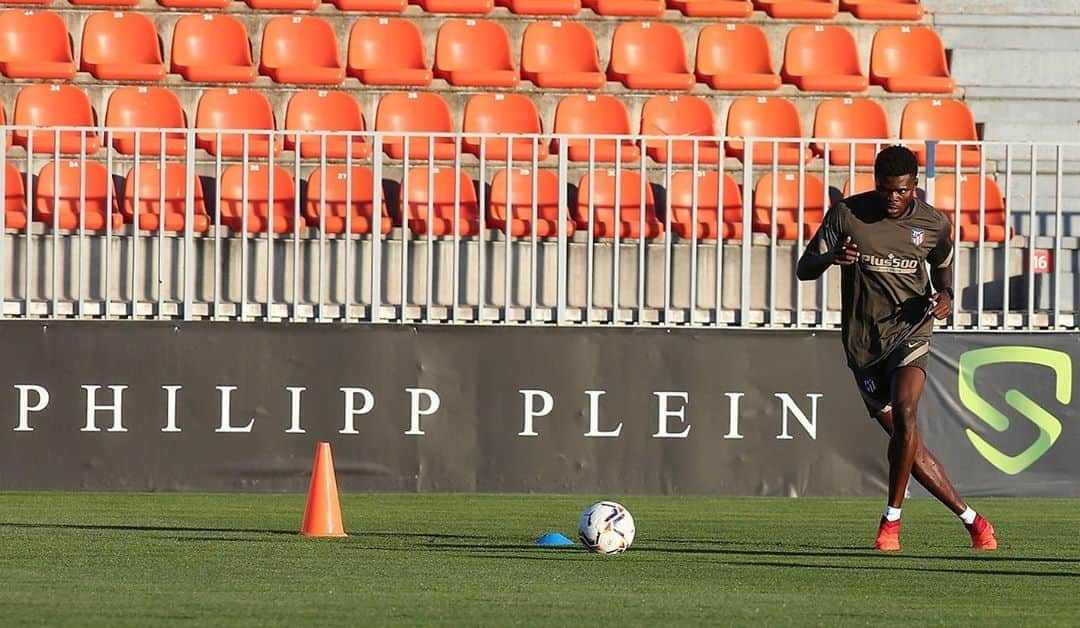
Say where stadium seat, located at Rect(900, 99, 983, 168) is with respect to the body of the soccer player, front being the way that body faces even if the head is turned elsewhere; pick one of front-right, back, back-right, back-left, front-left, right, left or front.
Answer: back

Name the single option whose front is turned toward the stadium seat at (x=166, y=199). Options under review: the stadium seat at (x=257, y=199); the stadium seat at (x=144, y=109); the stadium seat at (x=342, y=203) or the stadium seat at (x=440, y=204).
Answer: the stadium seat at (x=144, y=109)

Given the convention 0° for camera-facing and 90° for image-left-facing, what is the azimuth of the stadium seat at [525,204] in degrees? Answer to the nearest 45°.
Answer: approximately 0°

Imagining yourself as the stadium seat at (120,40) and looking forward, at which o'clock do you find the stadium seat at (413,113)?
the stadium seat at (413,113) is roughly at 10 o'clock from the stadium seat at (120,40).

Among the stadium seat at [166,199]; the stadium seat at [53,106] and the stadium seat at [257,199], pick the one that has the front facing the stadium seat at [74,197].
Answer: the stadium seat at [53,106]

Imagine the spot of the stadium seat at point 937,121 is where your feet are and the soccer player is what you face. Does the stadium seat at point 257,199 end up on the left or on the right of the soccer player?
right

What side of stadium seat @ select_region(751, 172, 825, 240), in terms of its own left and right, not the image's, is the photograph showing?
front

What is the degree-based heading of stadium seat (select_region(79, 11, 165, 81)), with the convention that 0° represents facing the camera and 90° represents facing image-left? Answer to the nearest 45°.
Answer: approximately 0°

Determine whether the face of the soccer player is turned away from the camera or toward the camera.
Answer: toward the camera

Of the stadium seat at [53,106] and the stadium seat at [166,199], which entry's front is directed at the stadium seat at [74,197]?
the stadium seat at [53,106]

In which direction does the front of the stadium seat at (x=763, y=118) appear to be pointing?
toward the camera

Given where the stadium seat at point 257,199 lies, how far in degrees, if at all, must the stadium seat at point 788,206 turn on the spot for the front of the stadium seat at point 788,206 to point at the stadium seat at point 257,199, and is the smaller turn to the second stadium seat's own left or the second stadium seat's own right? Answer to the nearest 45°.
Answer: approximately 90° to the second stadium seat's own right

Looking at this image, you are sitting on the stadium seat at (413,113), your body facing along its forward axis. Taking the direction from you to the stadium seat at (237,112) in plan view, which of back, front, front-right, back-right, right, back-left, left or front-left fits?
right
